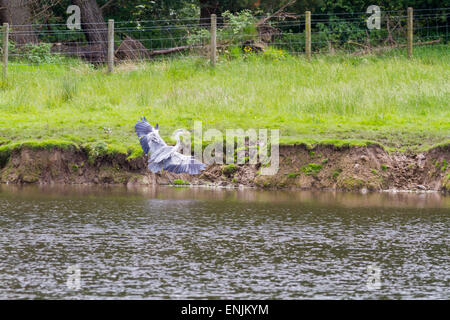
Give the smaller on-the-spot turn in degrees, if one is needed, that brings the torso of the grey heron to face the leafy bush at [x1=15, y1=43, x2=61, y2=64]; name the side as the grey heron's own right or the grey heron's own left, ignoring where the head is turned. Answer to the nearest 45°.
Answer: approximately 45° to the grey heron's own left

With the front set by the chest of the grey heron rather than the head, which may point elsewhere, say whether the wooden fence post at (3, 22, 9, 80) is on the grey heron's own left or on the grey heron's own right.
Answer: on the grey heron's own left

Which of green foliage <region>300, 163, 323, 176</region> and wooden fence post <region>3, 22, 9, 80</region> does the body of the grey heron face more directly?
the green foliage

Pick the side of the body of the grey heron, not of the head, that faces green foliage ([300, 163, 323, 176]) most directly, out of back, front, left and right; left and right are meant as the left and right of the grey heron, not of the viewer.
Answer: front

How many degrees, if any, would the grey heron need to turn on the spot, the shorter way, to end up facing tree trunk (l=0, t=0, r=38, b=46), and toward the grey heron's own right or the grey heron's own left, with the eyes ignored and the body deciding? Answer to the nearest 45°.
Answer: approximately 45° to the grey heron's own left

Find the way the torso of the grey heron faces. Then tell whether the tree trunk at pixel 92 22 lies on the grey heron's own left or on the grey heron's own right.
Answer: on the grey heron's own left

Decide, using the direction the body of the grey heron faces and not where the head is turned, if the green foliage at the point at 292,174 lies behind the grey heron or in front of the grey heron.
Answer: in front

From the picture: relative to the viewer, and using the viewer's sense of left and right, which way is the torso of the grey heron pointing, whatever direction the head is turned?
facing away from the viewer and to the right of the viewer

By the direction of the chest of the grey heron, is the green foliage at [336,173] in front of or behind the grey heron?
in front

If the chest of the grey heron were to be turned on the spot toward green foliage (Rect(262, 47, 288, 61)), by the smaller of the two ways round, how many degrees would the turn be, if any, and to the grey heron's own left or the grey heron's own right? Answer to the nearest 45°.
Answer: approximately 45° to the grey heron's own left

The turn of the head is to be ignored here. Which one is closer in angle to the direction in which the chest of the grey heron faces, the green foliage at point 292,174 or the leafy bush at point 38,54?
the green foliage
